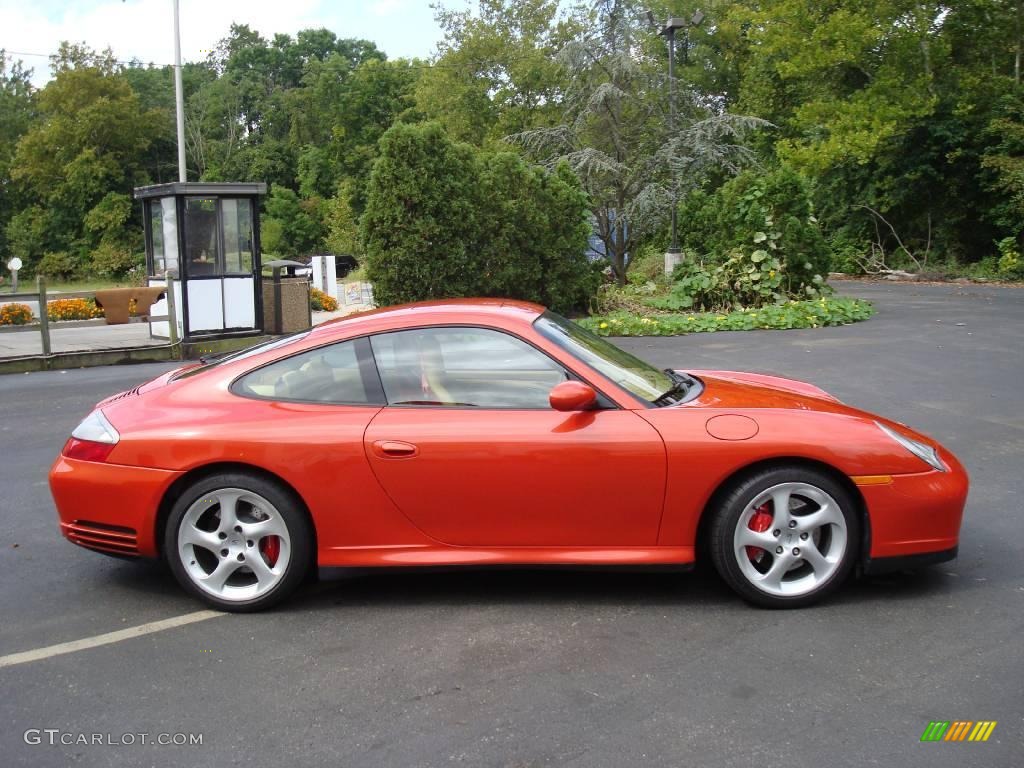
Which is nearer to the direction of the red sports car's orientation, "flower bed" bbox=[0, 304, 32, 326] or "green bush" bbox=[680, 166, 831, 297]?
the green bush

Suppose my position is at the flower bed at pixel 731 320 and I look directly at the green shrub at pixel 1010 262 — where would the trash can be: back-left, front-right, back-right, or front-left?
back-left

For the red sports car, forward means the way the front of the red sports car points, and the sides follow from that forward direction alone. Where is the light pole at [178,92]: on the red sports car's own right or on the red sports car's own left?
on the red sports car's own left

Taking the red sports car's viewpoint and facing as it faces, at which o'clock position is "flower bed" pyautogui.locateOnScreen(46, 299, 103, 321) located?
The flower bed is roughly at 8 o'clock from the red sports car.

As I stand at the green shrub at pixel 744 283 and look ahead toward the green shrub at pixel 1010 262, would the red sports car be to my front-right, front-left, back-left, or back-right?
back-right

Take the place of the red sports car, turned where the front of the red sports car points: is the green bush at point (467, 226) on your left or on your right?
on your left

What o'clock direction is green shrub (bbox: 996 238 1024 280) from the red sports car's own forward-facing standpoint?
The green shrub is roughly at 10 o'clock from the red sports car.

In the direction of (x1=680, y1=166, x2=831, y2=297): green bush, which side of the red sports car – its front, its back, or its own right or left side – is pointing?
left

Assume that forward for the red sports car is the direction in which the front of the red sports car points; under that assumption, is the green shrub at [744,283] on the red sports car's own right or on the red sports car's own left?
on the red sports car's own left

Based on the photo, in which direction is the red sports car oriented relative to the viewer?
to the viewer's right

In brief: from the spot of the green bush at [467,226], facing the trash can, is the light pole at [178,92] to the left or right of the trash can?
right

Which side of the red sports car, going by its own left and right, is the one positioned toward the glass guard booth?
left

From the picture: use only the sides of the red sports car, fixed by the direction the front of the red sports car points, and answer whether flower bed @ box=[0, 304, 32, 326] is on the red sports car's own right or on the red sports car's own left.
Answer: on the red sports car's own left
